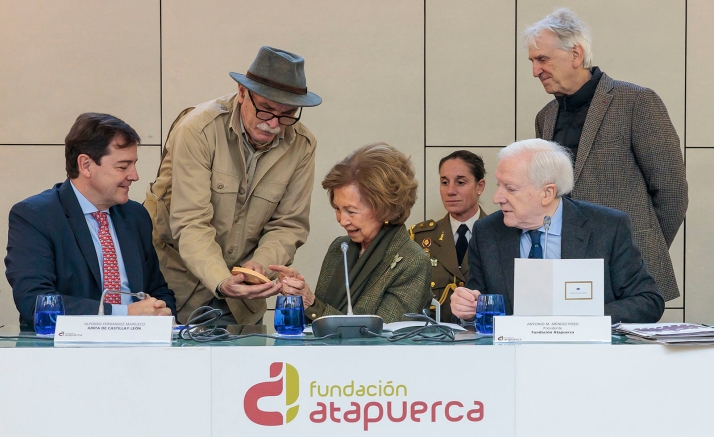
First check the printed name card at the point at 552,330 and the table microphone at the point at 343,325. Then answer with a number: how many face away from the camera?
1

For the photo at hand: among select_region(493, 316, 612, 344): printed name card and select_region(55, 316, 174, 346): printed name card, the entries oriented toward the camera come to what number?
2

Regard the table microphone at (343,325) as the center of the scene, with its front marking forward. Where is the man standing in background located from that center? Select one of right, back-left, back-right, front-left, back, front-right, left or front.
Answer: front-right

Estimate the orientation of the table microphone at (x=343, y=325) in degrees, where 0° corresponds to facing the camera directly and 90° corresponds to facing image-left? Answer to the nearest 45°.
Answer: approximately 180°

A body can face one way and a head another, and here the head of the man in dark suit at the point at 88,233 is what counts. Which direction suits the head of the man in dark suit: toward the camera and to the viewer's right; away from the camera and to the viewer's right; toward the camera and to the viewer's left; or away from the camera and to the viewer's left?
toward the camera and to the viewer's right

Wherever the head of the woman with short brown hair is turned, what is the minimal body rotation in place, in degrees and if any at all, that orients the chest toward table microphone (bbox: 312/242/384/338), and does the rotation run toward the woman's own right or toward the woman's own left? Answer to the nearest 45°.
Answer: approximately 45° to the woman's own left

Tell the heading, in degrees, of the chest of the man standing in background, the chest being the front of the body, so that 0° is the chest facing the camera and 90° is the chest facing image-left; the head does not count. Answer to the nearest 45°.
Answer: approximately 45°

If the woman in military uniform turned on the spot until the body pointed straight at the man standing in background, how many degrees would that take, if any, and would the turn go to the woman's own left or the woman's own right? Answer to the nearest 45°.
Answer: approximately 45° to the woman's own left

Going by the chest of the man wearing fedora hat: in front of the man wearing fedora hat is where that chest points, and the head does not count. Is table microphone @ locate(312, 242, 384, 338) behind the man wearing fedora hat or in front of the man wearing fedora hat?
in front

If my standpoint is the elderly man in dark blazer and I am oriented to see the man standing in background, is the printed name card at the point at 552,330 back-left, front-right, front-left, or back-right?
back-right

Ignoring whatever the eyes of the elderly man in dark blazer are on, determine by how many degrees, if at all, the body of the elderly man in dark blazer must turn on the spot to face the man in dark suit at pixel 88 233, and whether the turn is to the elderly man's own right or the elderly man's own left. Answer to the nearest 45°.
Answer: approximately 45° to the elderly man's own right

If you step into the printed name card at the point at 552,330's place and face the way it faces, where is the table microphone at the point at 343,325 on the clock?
The table microphone is roughly at 3 o'clock from the printed name card.
